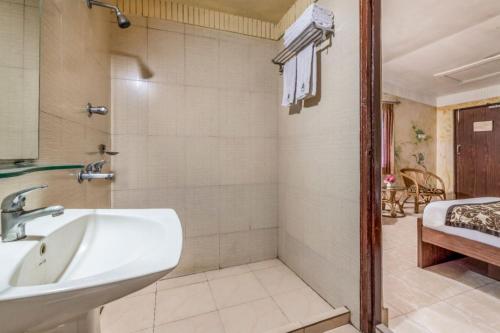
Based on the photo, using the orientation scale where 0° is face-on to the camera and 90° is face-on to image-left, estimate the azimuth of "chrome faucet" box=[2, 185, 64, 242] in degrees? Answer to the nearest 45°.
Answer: approximately 270°

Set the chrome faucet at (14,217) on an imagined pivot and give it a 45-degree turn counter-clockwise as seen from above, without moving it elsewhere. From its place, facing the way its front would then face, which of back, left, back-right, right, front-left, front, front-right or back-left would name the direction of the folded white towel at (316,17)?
front-right

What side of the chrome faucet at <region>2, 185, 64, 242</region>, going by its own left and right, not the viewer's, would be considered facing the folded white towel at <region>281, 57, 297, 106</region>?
front

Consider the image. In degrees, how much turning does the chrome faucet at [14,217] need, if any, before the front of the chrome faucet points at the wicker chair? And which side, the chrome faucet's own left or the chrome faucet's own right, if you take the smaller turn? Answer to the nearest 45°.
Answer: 0° — it already faces it

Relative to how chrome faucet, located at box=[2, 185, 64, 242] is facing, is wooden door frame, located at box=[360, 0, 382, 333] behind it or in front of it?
in front

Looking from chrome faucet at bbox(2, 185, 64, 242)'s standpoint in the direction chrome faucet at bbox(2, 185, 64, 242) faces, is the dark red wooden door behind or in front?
in front

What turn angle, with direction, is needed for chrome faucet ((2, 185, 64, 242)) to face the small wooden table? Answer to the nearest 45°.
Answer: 0° — it already faces it
